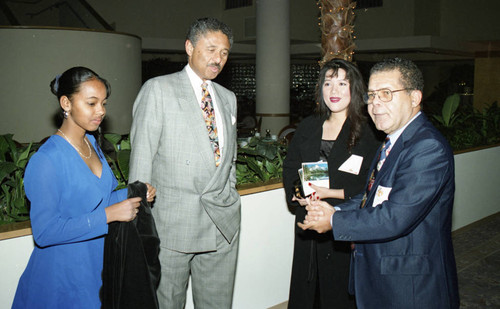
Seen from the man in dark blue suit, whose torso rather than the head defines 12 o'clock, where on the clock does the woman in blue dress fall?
The woman in blue dress is roughly at 1 o'clock from the man in dark blue suit.

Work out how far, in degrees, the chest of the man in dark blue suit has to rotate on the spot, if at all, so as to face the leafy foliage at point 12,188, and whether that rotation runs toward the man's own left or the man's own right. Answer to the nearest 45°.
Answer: approximately 45° to the man's own right

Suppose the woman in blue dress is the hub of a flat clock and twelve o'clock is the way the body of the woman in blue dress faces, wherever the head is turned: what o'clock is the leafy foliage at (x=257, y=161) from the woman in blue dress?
The leafy foliage is roughly at 9 o'clock from the woman in blue dress.

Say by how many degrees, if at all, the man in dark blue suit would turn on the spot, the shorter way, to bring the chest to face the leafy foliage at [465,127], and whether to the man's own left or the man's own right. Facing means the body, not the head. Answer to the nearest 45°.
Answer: approximately 135° to the man's own right

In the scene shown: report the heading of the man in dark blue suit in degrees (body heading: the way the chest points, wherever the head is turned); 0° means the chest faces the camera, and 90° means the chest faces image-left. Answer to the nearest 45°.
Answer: approximately 45°

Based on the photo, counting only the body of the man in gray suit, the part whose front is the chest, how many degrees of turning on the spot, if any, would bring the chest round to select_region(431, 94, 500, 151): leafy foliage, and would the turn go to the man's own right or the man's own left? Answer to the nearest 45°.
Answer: approximately 90° to the man's own left

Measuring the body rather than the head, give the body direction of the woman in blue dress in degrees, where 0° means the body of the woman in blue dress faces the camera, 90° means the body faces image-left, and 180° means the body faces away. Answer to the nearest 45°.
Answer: approximately 315°

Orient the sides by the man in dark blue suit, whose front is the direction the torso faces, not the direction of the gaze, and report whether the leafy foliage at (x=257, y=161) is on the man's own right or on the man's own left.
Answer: on the man's own right
